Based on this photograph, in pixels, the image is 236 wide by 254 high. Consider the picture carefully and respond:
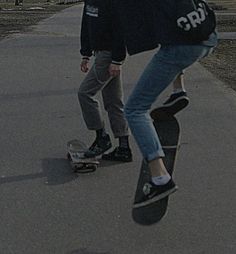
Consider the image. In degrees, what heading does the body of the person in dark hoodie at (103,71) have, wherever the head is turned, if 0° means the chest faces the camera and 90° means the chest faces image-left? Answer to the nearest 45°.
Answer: approximately 45°

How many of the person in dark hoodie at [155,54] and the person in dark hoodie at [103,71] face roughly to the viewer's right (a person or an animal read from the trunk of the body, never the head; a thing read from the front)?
0
